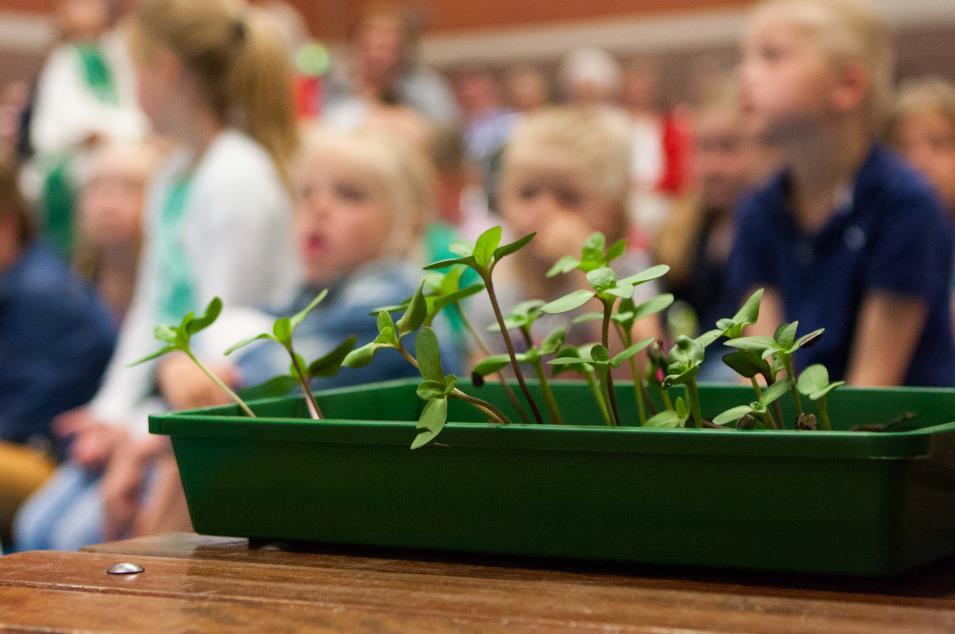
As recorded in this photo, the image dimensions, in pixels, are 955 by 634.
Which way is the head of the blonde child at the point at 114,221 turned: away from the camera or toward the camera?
toward the camera

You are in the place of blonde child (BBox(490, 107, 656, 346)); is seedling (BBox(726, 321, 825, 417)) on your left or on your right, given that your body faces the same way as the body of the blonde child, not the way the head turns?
on your left

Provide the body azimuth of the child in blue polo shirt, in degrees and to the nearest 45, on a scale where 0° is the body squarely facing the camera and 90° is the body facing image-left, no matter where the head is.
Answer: approximately 45°

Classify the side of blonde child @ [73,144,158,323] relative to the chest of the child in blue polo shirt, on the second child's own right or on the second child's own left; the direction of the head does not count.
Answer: on the second child's own right

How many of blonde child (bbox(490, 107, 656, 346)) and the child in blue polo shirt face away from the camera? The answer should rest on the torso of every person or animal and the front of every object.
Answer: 0

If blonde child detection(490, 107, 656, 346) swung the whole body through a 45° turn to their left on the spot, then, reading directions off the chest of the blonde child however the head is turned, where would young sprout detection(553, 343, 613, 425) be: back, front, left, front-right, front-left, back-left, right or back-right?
front

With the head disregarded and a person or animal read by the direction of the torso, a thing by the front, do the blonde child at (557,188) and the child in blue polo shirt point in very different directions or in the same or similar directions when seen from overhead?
same or similar directions

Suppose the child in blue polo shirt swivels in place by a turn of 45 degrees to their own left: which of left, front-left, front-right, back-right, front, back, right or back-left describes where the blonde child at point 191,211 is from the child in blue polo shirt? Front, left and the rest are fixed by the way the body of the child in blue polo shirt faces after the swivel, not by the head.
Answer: right

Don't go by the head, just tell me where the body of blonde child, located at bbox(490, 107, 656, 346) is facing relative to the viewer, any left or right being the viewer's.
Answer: facing the viewer and to the left of the viewer

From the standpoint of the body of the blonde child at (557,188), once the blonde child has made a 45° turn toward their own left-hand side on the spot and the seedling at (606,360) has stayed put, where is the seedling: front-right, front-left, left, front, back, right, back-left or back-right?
front

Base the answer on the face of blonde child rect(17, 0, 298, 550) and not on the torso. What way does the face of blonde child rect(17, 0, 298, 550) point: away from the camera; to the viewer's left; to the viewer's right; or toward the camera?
to the viewer's left

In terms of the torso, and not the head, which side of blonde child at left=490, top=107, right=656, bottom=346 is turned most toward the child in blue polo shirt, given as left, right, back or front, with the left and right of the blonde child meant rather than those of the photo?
left

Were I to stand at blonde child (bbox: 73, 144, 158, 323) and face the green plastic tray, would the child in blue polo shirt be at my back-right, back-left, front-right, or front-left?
front-left

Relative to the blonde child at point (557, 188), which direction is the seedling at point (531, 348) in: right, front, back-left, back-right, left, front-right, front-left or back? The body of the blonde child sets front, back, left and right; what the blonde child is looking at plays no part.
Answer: front-left
